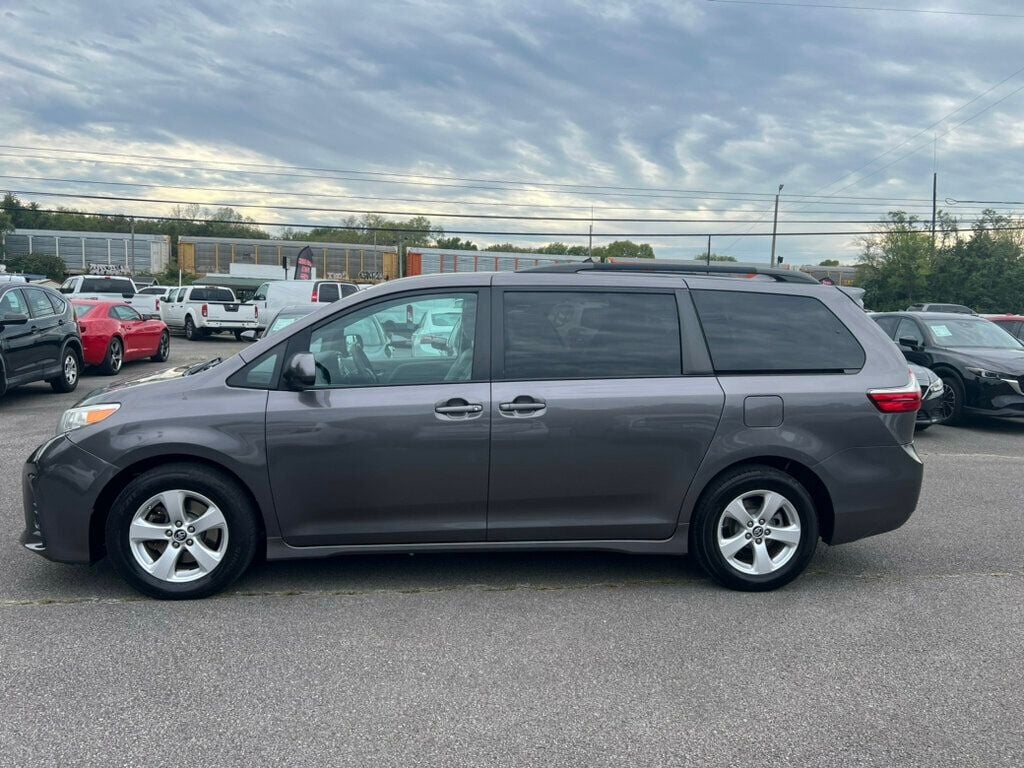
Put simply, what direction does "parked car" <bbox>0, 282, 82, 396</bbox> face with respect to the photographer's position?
facing the viewer and to the left of the viewer

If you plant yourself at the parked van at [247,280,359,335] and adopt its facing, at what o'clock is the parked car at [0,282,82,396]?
the parked car at [0,282,82,396] is roughly at 8 o'clock from the parked van at [247,280,359,335].

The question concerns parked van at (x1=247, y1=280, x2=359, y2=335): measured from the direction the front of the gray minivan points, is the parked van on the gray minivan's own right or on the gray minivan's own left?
on the gray minivan's own right

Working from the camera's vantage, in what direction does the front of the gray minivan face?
facing to the left of the viewer

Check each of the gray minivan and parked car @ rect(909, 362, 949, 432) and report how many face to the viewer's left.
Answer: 1

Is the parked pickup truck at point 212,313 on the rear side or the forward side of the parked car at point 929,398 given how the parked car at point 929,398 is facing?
on the rear side

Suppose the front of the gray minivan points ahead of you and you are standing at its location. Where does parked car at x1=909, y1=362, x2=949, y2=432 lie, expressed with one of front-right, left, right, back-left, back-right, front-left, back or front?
back-right

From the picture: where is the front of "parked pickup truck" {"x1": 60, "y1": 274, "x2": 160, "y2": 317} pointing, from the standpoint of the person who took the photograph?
facing away from the viewer and to the left of the viewer

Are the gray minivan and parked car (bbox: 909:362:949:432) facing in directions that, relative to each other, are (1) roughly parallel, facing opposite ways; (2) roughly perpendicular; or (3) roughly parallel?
roughly perpendicular
